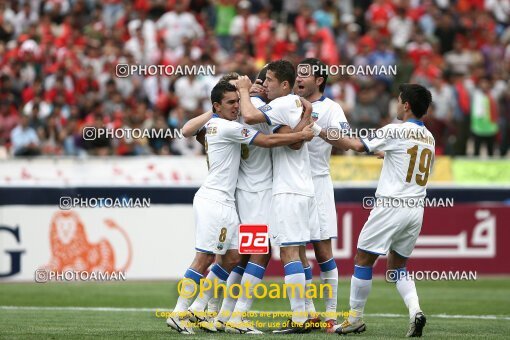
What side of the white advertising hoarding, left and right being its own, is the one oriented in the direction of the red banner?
left

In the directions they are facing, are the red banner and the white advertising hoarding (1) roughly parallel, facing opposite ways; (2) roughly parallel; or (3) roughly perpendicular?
roughly parallel

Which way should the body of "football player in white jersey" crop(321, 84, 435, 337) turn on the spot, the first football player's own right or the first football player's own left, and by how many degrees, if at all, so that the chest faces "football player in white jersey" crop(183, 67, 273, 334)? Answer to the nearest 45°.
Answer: approximately 45° to the first football player's own left

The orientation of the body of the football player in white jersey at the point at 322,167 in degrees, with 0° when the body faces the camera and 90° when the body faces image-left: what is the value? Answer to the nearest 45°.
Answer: approximately 45°

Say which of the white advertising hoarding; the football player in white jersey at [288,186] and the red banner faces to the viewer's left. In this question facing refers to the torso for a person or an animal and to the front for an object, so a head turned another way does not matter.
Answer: the football player in white jersey

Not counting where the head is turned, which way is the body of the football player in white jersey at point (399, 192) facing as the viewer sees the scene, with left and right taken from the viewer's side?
facing away from the viewer and to the left of the viewer

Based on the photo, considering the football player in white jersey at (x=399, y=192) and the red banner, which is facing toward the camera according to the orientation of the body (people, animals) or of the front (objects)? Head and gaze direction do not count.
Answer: the red banner

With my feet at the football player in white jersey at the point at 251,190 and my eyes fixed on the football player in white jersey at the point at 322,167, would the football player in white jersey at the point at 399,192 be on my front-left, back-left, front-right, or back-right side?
front-right

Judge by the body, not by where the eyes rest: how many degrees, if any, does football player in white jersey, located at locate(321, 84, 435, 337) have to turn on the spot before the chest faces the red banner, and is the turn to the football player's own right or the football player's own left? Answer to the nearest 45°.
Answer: approximately 45° to the football player's own right

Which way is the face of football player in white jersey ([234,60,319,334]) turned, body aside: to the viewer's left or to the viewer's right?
to the viewer's left

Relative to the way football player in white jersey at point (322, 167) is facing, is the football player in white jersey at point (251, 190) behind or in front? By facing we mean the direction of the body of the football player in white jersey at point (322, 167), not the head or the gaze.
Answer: in front

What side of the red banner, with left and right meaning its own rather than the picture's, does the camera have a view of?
front

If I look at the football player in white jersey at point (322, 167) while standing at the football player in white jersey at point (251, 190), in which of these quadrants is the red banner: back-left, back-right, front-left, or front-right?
front-left

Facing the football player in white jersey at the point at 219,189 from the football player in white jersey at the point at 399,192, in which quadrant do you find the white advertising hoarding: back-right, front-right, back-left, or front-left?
front-right

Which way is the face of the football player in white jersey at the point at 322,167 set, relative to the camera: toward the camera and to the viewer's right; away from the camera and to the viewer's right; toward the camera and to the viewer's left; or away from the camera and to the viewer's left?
toward the camera and to the viewer's left

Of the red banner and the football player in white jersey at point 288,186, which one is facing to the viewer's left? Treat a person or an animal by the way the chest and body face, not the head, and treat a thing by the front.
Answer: the football player in white jersey

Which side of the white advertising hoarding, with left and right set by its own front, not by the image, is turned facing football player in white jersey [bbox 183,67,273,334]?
front
